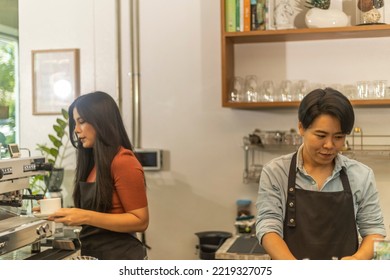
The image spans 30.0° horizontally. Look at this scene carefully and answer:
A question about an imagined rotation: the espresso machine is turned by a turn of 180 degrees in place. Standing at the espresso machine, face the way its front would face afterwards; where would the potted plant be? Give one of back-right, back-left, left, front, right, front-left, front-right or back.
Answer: front-right

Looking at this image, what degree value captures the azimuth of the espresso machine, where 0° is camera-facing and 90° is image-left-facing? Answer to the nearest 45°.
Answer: approximately 315°

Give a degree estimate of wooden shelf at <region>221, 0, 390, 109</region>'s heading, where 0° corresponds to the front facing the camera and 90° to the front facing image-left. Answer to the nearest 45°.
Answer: approximately 0°

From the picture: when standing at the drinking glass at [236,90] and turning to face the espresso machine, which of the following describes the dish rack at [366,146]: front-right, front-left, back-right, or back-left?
back-left

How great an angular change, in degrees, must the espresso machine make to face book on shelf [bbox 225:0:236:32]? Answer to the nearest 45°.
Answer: approximately 90° to its left
